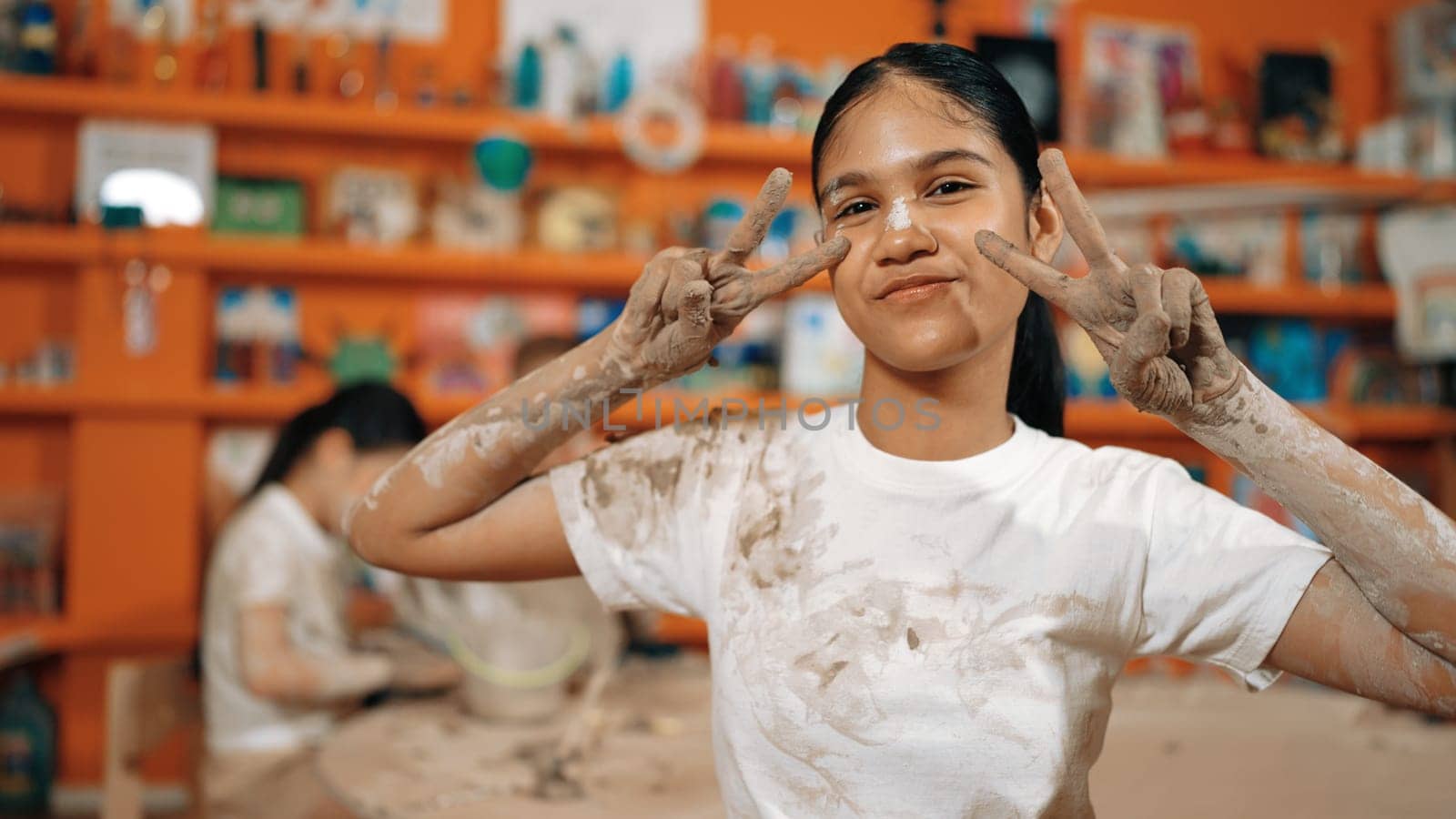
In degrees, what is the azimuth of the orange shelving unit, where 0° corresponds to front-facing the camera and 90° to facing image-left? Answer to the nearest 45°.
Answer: approximately 0°

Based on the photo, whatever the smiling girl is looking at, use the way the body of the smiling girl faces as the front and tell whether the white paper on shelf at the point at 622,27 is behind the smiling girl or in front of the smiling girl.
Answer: behind

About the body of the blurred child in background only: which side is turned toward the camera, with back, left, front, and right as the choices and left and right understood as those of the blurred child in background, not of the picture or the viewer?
right

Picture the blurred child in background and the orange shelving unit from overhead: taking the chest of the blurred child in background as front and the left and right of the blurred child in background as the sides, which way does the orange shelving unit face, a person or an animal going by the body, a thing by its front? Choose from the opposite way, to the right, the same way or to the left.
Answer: to the right
